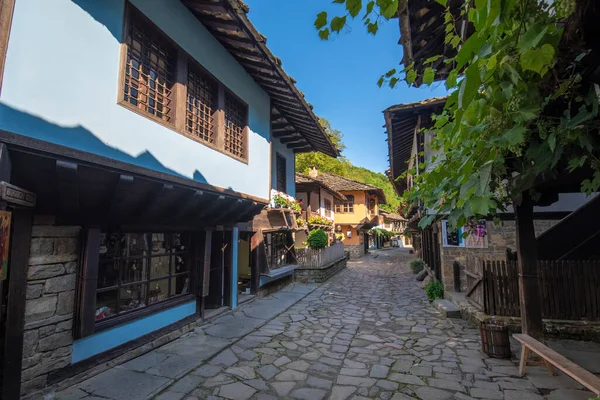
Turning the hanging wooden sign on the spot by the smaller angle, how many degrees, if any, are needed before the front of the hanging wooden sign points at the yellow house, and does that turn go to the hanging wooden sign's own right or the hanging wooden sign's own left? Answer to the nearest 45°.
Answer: approximately 90° to the hanging wooden sign's own left

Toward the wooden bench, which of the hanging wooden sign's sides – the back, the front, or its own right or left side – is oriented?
front

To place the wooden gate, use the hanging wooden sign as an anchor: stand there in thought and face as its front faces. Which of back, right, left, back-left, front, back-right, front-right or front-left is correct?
front-left

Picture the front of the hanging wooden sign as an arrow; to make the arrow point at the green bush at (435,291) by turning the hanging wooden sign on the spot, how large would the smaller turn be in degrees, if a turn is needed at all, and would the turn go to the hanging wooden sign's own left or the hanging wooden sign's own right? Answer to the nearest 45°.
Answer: approximately 45° to the hanging wooden sign's own left

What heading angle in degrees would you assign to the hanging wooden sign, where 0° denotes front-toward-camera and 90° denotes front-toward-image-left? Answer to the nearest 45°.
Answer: approximately 315°

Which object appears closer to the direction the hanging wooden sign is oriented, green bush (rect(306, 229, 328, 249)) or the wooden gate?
the wooden gate

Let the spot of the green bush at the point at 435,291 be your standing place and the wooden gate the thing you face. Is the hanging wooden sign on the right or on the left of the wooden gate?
right

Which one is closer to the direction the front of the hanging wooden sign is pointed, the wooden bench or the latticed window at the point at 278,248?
the wooden bench
